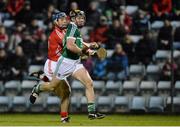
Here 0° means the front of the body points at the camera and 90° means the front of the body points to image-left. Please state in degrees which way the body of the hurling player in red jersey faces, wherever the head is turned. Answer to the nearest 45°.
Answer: approximately 315°

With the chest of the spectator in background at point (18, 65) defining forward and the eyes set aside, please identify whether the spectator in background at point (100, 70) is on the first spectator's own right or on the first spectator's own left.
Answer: on the first spectator's own left

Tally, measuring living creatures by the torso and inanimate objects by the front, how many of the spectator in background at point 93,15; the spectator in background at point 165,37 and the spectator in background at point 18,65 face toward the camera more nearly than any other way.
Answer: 3

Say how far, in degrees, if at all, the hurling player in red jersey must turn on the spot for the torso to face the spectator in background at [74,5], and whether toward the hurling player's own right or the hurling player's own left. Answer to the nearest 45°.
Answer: approximately 135° to the hurling player's own left

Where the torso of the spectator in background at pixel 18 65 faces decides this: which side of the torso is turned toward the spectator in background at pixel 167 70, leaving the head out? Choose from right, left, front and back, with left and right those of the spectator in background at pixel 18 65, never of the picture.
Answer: left

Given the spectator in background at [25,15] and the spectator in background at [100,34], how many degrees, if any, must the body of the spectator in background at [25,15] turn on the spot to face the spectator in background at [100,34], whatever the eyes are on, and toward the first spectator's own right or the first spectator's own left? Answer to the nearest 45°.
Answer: approximately 45° to the first spectator's own left

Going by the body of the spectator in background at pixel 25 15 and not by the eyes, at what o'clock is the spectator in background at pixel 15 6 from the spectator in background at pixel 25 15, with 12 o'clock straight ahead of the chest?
the spectator in background at pixel 15 6 is roughly at 4 o'clock from the spectator in background at pixel 25 15.

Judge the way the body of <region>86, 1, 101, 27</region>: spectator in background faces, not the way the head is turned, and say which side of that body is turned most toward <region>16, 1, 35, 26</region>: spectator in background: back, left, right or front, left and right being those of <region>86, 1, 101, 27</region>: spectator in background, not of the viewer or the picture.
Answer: right

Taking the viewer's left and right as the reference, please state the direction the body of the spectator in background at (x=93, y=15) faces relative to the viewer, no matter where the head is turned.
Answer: facing the viewer

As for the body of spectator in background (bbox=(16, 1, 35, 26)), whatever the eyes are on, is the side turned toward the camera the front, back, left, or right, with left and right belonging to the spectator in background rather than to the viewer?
front

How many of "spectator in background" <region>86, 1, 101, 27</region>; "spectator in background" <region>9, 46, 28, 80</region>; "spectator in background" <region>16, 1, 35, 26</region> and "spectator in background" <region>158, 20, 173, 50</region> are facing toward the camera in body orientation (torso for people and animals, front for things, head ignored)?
4

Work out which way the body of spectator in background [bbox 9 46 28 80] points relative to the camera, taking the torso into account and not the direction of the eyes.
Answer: toward the camera
